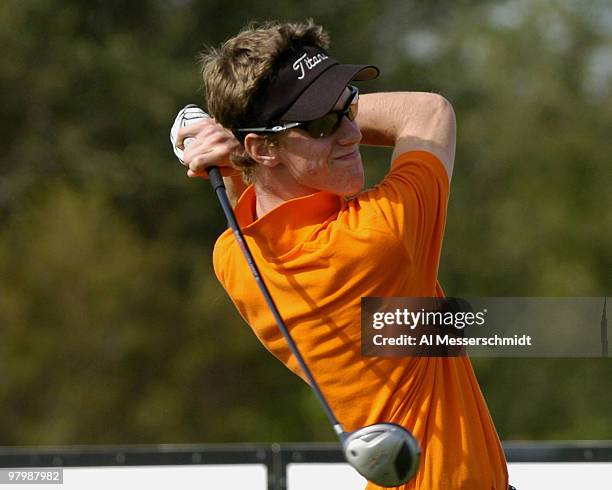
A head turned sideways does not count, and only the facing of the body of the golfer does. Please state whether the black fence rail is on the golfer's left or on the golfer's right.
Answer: on the golfer's left

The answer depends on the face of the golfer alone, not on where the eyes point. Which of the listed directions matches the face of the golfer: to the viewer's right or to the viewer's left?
to the viewer's right
